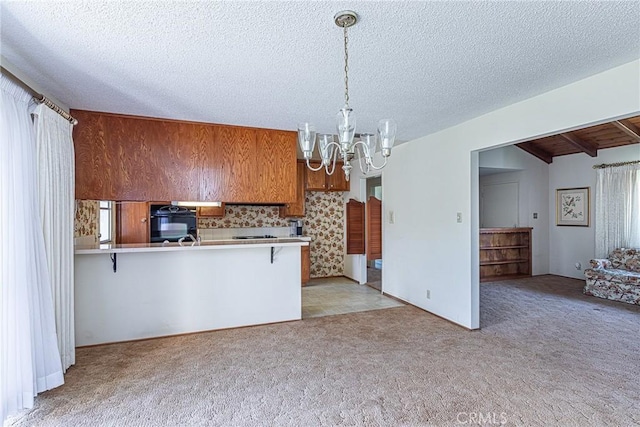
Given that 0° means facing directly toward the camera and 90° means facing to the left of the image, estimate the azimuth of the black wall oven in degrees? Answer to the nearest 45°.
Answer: approximately 0°

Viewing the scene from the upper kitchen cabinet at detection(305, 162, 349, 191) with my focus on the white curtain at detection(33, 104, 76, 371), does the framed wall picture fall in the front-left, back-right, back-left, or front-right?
back-left

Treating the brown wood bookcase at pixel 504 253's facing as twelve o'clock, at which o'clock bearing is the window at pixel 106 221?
The window is roughly at 3 o'clock from the brown wood bookcase.

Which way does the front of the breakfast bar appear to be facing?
toward the camera

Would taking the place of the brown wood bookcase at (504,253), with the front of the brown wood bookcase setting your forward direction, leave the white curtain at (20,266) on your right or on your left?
on your right

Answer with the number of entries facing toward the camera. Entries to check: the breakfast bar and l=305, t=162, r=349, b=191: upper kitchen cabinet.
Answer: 2

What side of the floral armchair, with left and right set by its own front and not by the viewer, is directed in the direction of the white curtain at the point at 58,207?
front

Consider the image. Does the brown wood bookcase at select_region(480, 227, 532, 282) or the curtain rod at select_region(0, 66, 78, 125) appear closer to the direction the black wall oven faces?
the curtain rod

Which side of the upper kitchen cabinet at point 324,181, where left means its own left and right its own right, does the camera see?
front

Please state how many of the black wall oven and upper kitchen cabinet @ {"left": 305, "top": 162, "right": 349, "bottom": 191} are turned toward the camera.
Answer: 2

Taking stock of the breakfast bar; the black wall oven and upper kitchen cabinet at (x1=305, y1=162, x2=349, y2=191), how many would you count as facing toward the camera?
3

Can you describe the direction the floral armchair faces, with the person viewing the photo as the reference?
facing the viewer and to the left of the viewer

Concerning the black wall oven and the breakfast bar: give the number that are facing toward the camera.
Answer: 2

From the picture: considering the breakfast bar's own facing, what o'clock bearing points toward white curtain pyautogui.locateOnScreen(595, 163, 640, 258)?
The white curtain is roughly at 9 o'clock from the breakfast bar.
